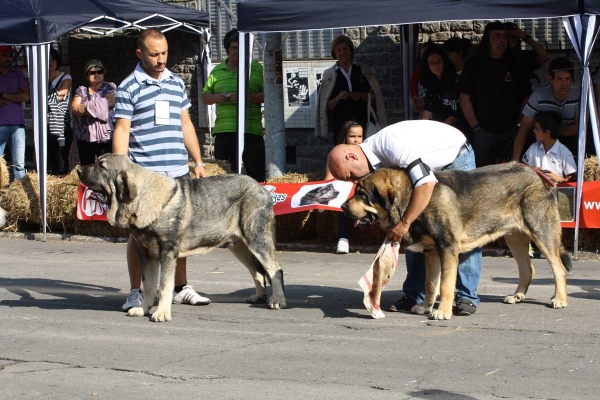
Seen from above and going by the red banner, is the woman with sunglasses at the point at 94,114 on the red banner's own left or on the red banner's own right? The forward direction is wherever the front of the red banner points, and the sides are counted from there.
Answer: on the red banner's own right

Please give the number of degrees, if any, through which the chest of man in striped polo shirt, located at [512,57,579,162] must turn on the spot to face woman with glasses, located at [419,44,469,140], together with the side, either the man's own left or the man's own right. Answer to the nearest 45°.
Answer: approximately 135° to the man's own right

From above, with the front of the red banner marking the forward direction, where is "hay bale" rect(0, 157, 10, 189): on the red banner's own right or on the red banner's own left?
on the red banner's own right

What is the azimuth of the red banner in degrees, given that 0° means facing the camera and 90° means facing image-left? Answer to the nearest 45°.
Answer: approximately 0°

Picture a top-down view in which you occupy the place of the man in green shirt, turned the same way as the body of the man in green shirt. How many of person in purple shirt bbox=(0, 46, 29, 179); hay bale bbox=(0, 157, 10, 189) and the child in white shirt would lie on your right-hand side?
2
